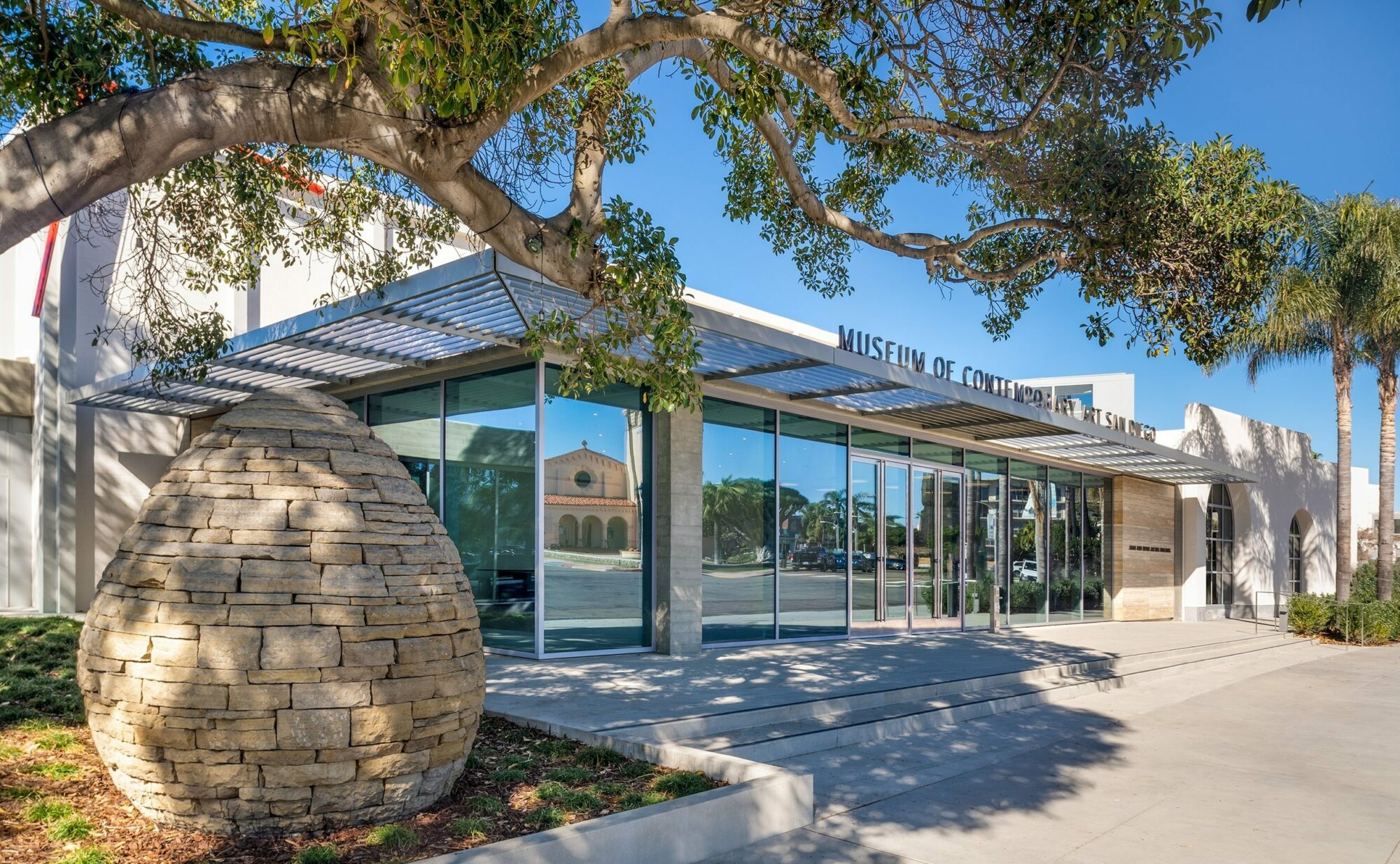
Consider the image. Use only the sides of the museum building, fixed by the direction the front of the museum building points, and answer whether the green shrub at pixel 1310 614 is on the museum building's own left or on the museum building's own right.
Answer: on the museum building's own left

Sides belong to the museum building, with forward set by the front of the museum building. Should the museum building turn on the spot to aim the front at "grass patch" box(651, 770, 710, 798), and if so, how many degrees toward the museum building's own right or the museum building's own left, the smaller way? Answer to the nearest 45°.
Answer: approximately 45° to the museum building's own right

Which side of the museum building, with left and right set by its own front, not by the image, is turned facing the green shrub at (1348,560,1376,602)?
left

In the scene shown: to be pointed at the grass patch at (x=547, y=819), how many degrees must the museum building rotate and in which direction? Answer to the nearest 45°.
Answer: approximately 45° to its right

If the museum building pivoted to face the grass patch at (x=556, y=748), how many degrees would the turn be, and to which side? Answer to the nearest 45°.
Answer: approximately 45° to its right
